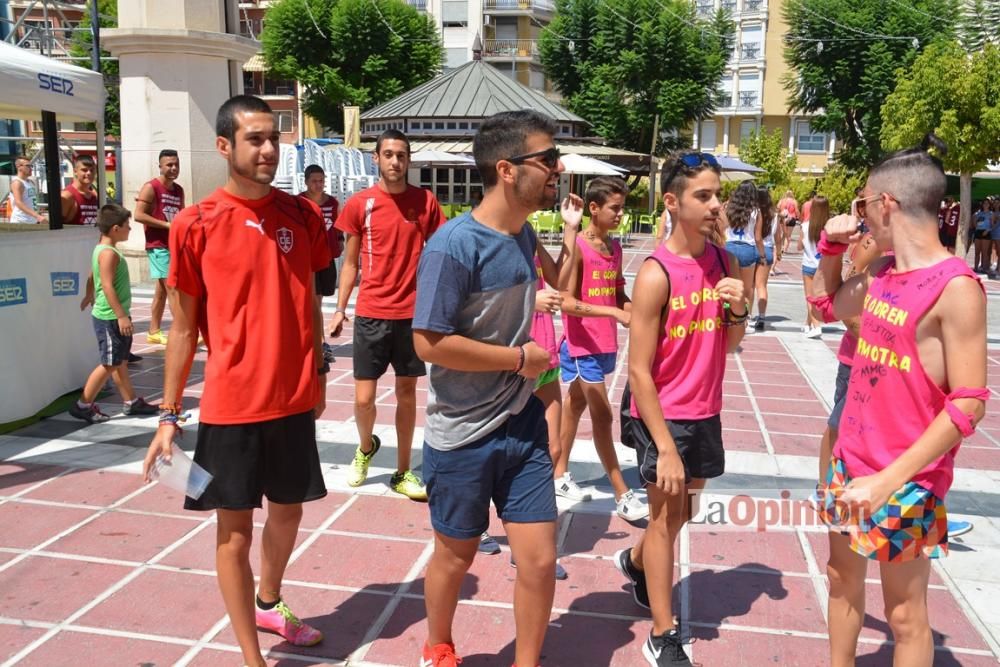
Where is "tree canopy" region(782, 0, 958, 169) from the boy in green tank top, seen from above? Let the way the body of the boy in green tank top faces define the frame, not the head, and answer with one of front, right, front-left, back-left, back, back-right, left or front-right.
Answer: front-left

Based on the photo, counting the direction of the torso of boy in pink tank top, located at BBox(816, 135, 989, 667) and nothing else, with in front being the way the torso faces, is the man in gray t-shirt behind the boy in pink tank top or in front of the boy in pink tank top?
in front

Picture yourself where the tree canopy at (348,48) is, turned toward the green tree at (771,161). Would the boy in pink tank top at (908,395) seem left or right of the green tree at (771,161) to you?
right

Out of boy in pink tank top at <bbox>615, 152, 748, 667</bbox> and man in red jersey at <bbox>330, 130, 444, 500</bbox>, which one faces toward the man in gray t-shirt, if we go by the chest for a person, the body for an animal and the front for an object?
the man in red jersey

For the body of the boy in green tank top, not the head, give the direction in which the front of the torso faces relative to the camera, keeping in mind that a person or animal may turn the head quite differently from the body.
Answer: to the viewer's right

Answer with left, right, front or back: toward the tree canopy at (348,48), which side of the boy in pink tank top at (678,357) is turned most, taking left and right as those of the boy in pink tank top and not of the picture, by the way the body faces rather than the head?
back

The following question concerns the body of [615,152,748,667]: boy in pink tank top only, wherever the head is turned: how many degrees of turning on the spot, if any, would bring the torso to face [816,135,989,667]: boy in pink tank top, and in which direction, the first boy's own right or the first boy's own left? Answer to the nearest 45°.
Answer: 0° — they already face them

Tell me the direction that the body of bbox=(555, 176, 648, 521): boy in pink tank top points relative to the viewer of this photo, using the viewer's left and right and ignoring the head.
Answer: facing the viewer and to the right of the viewer

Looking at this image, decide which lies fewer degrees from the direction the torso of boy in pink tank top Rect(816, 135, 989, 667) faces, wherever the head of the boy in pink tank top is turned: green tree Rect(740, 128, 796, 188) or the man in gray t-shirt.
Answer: the man in gray t-shirt

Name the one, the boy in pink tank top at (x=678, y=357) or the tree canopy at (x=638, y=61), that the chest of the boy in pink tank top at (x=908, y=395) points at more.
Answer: the boy in pink tank top

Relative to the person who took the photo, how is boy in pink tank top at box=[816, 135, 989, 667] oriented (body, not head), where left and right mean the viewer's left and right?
facing the viewer and to the left of the viewer

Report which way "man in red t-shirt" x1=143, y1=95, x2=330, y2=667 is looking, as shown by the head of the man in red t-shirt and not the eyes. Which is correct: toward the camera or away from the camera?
toward the camera

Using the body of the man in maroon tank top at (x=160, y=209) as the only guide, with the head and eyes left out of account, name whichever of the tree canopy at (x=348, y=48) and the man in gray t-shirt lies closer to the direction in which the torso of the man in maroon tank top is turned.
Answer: the man in gray t-shirt

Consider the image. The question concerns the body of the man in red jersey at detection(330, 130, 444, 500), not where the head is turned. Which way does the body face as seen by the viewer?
toward the camera

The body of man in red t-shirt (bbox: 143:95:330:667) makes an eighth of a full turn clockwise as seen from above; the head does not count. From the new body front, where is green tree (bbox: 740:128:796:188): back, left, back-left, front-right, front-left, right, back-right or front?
back-left

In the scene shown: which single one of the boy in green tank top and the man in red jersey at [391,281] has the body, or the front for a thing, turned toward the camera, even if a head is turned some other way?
the man in red jersey
